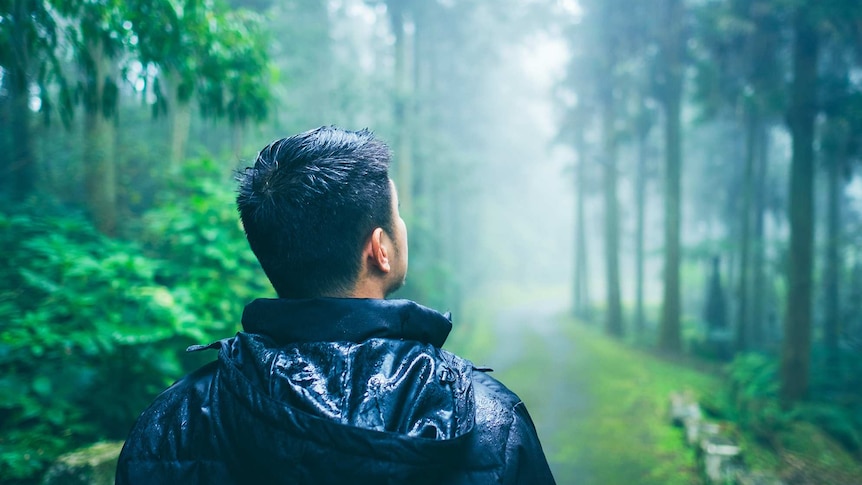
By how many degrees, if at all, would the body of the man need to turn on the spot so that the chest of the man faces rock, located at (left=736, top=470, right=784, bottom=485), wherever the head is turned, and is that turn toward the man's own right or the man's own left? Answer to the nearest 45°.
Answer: approximately 45° to the man's own right

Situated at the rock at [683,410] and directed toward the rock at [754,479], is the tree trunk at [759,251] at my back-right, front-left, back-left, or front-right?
back-left

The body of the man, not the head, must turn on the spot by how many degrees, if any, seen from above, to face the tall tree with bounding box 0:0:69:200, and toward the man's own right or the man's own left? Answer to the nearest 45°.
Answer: approximately 45° to the man's own left

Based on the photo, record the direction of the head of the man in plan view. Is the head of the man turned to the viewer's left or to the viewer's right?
to the viewer's right

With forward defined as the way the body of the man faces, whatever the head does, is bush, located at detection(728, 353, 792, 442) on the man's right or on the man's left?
on the man's right

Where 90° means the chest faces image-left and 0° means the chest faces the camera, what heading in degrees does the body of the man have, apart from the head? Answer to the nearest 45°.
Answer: approximately 180°

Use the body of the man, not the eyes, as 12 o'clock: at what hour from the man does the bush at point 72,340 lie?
The bush is roughly at 11 o'clock from the man.
